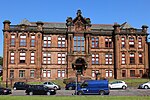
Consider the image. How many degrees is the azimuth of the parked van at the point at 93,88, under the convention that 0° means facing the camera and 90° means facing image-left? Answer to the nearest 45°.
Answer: approximately 90°

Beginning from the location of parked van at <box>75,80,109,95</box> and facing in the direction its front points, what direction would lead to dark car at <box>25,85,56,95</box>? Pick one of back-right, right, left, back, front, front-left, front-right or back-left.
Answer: front
